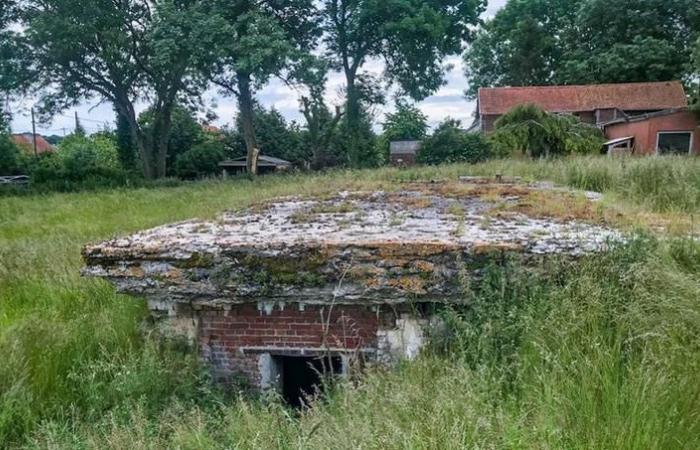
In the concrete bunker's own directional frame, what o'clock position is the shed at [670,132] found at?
The shed is roughly at 7 o'clock from the concrete bunker.

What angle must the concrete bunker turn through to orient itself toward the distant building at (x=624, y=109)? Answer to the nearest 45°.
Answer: approximately 135° to its left

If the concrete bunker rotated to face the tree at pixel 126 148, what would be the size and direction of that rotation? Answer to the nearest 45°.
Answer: approximately 135° to its right

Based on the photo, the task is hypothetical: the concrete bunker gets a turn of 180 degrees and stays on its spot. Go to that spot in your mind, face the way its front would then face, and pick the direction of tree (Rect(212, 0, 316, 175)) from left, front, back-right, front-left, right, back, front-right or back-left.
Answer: front

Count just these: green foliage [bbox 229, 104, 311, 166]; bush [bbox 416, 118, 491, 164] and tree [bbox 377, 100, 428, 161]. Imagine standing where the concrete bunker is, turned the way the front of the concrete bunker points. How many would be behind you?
3

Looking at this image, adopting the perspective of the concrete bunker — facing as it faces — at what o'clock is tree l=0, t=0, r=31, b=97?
The tree is roughly at 5 o'clock from the concrete bunker.

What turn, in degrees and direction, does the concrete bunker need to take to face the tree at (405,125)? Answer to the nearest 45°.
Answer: approximately 180°

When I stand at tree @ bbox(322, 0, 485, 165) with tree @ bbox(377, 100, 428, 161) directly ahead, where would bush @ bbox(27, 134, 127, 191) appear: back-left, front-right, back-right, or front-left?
back-left

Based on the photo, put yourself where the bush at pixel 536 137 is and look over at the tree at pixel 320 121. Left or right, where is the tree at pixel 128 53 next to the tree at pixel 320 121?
left

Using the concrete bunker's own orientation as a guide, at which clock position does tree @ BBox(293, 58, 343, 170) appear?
The tree is roughly at 6 o'clock from the concrete bunker.

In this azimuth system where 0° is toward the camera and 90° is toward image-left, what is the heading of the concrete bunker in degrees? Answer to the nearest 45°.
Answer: approximately 0°

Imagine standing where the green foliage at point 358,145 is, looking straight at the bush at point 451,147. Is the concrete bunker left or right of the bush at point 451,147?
right

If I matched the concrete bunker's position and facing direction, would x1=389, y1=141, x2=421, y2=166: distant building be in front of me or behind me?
behind

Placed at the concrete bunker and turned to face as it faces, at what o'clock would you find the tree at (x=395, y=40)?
The tree is roughly at 6 o'clock from the concrete bunker.

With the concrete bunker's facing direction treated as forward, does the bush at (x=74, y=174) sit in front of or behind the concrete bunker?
behind

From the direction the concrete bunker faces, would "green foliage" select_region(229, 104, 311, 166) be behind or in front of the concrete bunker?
behind
